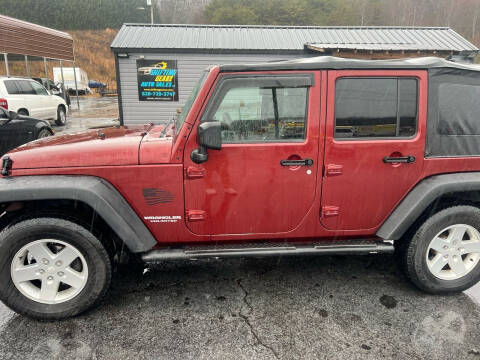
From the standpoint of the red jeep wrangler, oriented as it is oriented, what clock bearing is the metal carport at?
The metal carport is roughly at 2 o'clock from the red jeep wrangler.

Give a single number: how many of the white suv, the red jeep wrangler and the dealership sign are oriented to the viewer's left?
1

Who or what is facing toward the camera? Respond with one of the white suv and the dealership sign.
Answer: the dealership sign

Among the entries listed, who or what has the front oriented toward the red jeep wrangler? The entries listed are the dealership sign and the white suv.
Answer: the dealership sign

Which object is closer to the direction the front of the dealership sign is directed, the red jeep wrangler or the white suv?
the red jeep wrangler

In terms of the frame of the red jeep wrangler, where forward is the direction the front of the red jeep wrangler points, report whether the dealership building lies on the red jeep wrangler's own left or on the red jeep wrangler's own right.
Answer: on the red jeep wrangler's own right

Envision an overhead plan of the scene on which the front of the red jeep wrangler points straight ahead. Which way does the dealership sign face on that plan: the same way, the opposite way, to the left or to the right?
to the left

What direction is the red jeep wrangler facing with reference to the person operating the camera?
facing to the left of the viewer

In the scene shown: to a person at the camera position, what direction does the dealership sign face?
facing the viewer

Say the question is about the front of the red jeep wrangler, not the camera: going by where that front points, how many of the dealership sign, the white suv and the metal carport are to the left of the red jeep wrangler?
0

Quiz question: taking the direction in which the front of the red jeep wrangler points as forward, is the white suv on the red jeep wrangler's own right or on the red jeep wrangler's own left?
on the red jeep wrangler's own right

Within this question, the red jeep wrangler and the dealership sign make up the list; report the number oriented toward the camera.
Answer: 1
